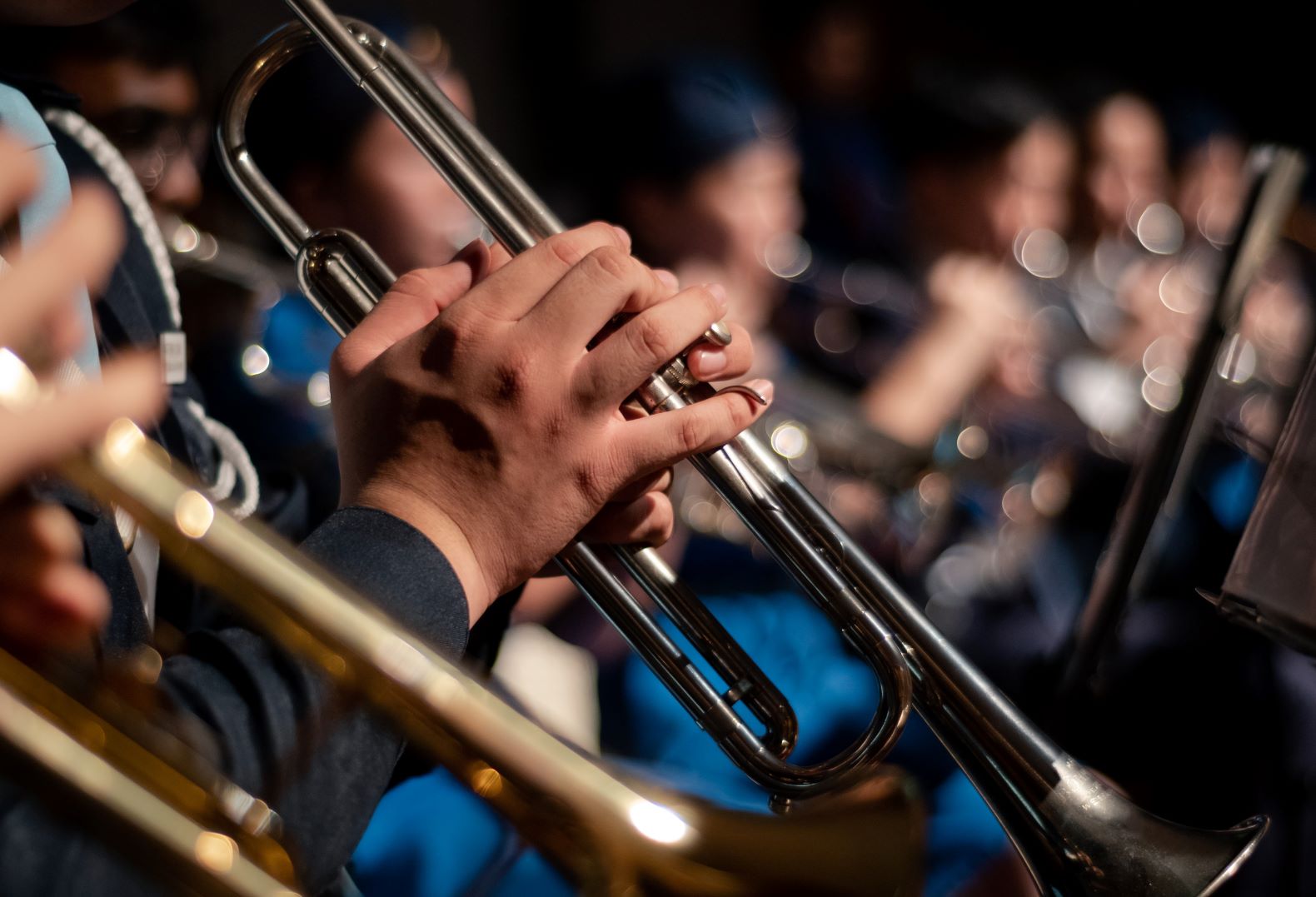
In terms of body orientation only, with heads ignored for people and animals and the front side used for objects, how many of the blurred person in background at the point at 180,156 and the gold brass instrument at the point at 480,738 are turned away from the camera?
0

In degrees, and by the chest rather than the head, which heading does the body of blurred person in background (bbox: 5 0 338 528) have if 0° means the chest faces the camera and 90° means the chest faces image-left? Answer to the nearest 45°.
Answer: approximately 315°

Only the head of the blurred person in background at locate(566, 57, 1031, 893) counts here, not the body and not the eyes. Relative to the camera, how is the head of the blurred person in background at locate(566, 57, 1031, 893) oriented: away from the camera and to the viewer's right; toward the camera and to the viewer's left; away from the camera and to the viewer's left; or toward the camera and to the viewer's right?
toward the camera and to the viewer's right

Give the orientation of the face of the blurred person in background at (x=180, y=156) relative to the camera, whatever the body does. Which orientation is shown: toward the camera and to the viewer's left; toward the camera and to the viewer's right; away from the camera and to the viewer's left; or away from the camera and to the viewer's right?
toward the camera and to the viewer's right

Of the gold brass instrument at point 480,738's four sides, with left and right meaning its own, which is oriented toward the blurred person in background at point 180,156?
left

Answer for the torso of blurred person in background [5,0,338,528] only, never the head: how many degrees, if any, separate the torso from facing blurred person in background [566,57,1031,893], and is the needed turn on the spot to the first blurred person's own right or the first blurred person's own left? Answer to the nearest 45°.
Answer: approximately 90° to the first blurred person's own left

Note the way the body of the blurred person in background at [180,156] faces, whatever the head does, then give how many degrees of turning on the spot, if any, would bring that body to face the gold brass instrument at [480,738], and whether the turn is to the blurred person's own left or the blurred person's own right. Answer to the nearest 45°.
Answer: approximately 45° to the blurred person's own right

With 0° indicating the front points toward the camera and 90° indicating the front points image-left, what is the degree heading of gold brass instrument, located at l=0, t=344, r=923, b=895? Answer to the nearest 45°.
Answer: approximately 270°
